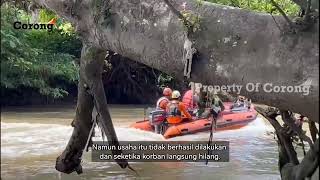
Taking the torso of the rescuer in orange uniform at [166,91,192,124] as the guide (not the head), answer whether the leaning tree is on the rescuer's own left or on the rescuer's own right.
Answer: on the rescuer's own right

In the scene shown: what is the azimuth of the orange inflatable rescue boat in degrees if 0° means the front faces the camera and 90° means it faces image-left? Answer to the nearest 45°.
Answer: approximately 225°

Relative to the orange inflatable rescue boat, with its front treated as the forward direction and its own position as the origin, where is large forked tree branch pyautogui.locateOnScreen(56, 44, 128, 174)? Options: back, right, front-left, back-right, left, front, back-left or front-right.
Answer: back-right
